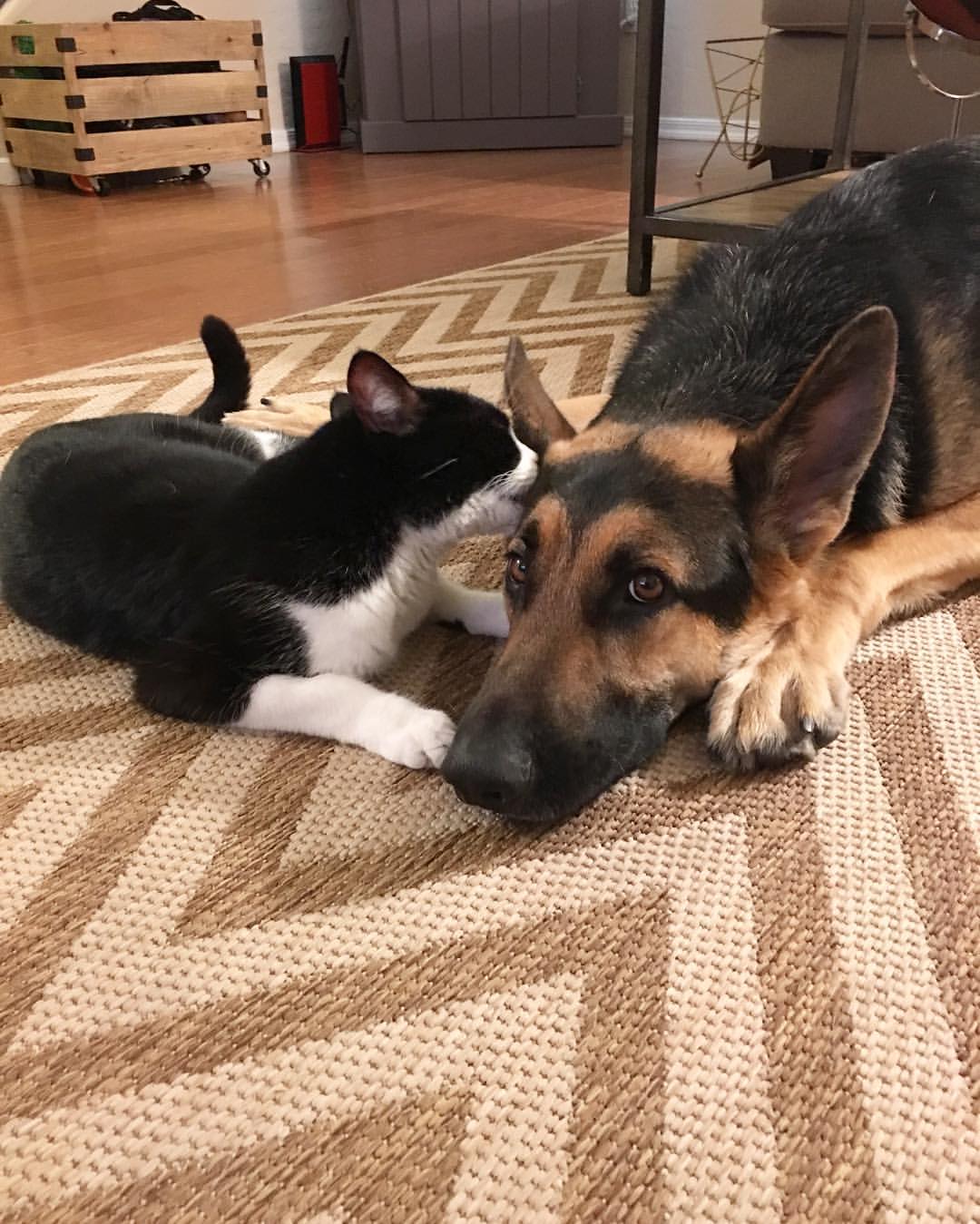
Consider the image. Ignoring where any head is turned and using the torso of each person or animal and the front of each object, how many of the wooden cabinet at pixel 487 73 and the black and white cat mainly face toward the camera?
1

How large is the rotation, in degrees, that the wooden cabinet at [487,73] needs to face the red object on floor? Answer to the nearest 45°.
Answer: approximately 90° to its right

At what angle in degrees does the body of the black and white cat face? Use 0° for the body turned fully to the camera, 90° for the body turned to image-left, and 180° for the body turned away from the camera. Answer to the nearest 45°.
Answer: approximately 270°

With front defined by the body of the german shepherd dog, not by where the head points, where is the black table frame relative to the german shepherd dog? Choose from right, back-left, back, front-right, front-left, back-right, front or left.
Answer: back-right

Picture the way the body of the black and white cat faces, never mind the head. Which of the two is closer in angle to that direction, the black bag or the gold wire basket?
the gold wire basket

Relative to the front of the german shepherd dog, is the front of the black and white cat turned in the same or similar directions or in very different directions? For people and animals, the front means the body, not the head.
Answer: very different directions

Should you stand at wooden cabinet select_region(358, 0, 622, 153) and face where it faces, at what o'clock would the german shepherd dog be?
The german shepherd dog is roughly at 12 o'clock from the wooden cabinet.

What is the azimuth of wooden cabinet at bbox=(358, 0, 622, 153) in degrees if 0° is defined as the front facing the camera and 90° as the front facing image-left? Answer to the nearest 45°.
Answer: approximately 0°

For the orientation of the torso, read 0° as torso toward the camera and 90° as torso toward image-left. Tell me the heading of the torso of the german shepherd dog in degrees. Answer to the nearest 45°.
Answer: approximately 45°

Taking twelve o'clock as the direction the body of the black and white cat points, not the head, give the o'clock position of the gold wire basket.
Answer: The gold wire basket is roughly at 10 o'clock from the black and white cat.
